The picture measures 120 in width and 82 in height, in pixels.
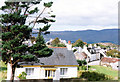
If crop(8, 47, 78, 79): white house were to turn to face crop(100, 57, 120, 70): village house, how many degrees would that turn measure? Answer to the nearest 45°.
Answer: approximately 135° to its left

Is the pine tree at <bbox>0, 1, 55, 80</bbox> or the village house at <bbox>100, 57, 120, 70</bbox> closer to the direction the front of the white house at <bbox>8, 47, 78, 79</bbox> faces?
the pine tree

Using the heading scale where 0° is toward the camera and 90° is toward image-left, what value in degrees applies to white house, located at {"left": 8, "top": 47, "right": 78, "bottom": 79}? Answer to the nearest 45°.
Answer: approximately 0°
